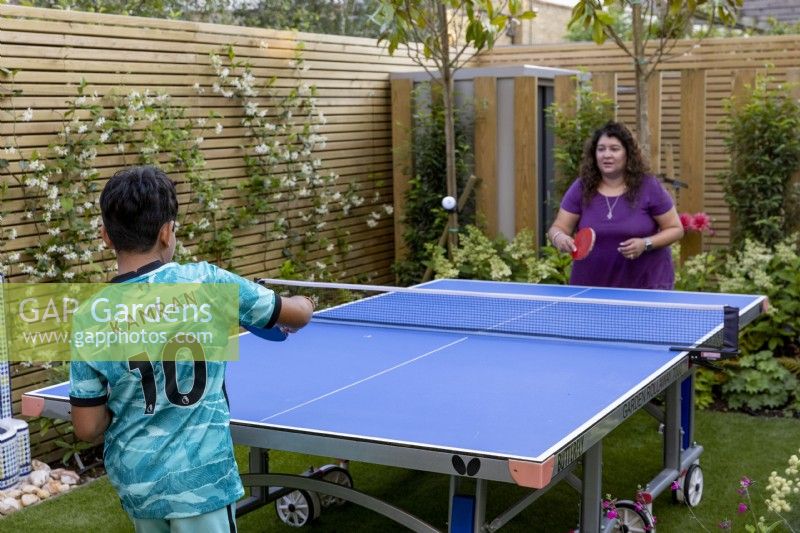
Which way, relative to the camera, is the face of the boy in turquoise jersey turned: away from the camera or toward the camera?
away from the camera

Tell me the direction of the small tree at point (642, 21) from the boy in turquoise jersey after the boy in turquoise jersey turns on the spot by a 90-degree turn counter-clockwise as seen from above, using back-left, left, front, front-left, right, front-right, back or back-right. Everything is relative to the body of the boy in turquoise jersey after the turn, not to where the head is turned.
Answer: back-right

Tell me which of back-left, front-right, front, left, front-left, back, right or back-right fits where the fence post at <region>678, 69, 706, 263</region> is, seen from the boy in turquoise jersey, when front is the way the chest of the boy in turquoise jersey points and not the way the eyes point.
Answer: front-right

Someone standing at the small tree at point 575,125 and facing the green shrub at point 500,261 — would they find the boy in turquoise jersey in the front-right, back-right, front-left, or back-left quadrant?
front-left

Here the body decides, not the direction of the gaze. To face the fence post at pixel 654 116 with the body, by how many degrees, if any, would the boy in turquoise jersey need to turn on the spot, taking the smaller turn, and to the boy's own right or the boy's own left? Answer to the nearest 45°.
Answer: approximately 45° to the boy's own right

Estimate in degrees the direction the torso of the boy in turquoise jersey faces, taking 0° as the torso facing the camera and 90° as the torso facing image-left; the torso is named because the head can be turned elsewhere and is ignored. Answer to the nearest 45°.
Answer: approximately 180°

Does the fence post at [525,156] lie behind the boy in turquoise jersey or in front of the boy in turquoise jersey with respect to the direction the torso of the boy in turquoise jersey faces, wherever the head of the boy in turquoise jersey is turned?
in front

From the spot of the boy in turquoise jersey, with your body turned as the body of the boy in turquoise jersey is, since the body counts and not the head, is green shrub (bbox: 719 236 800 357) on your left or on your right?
on your right

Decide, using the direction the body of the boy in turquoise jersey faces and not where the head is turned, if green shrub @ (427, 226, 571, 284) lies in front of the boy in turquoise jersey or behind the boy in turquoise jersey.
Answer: in front

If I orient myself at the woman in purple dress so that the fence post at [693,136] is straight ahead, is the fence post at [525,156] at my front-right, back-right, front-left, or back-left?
front-left

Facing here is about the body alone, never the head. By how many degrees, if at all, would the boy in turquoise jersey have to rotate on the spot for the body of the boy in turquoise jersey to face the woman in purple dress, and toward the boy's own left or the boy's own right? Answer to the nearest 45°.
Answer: approximately 45° to the boy's own right

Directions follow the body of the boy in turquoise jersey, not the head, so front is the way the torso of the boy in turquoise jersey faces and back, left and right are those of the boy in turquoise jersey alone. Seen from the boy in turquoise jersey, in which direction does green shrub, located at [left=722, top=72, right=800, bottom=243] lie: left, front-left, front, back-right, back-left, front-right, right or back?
front-right

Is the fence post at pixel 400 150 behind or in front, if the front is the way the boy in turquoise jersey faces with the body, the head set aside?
in front
